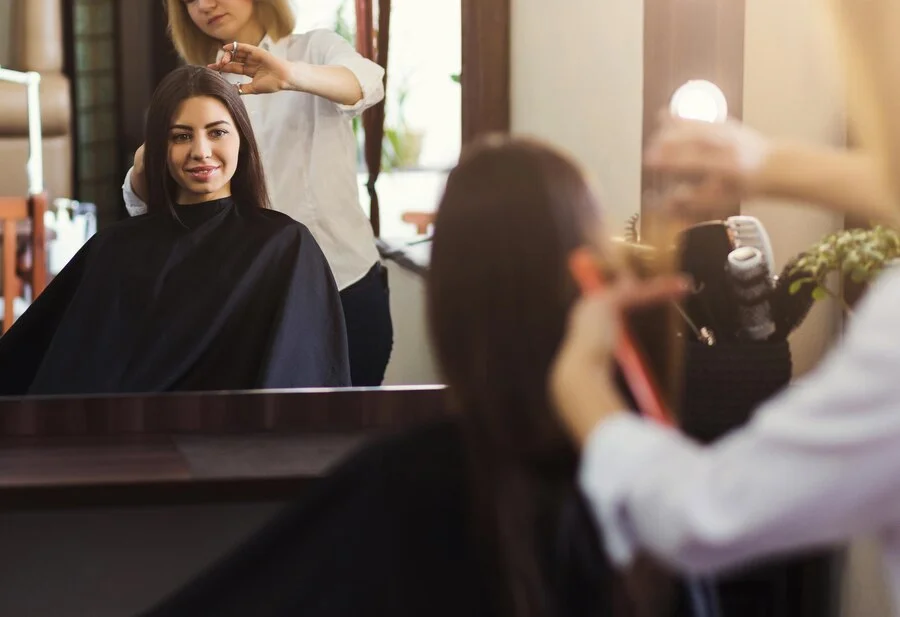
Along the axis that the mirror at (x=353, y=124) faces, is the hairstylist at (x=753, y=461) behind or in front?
in front

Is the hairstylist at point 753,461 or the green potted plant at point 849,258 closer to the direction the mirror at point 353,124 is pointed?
the hairstylist

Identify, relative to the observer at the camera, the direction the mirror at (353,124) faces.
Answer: facing the viewer

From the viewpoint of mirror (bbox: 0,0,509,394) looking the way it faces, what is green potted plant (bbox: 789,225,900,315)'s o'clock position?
The green potted plant is roughly at 9 o'clock from the mirror.

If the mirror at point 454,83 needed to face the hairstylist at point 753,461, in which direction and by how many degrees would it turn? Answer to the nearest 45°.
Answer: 0° — it already faces them
